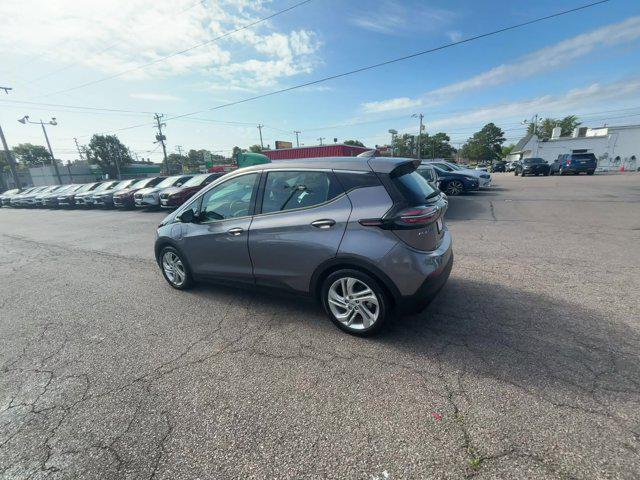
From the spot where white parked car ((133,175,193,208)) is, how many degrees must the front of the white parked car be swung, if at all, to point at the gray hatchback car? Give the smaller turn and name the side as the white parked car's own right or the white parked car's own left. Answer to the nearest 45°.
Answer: approximately 45° to the white parked car's own left

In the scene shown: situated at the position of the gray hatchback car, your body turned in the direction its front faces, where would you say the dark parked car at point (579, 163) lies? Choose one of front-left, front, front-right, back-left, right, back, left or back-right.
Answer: right

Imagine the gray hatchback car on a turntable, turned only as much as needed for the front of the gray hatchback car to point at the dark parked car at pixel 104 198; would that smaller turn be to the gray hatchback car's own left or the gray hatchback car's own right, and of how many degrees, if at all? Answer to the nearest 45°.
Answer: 0° — it already faces it
